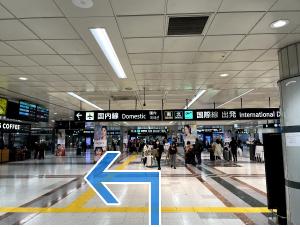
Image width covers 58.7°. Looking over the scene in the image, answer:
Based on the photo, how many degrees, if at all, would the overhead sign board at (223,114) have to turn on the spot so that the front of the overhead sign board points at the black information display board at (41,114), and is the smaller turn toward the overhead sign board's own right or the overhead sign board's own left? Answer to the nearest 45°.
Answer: approximately 90° to the overhead sign board's own right

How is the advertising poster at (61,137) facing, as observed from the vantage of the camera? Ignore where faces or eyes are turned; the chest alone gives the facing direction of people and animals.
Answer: facing the viewer

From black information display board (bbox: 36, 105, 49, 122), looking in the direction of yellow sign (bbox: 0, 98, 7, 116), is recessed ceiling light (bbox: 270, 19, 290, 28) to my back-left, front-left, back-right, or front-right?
front-left

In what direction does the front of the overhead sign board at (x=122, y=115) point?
toward the camera

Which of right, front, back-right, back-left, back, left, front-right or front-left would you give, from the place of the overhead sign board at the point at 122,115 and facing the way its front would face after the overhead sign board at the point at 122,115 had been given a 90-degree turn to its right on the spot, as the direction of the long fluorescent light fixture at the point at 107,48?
left

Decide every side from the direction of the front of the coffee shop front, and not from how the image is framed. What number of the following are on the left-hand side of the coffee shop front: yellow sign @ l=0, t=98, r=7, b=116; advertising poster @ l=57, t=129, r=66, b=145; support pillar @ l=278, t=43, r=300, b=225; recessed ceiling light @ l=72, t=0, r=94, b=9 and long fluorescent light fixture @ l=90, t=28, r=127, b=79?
1

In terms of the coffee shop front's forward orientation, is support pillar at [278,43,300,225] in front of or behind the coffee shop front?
in front

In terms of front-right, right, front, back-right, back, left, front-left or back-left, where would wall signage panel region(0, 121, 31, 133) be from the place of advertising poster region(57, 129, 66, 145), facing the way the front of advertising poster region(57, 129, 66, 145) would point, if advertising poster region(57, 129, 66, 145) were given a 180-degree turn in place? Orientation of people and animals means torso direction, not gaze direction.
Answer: back-left

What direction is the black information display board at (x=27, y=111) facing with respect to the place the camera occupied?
facing the viewer and to the right of the viewer

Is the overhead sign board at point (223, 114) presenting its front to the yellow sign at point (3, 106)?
no

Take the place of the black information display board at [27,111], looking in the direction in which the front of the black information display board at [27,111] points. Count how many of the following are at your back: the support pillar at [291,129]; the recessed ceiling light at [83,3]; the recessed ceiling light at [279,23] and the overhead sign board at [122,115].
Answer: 0

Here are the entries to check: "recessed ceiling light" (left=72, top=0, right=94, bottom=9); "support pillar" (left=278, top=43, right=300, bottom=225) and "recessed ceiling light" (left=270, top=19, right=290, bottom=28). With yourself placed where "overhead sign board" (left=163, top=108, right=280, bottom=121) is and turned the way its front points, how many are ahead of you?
3
